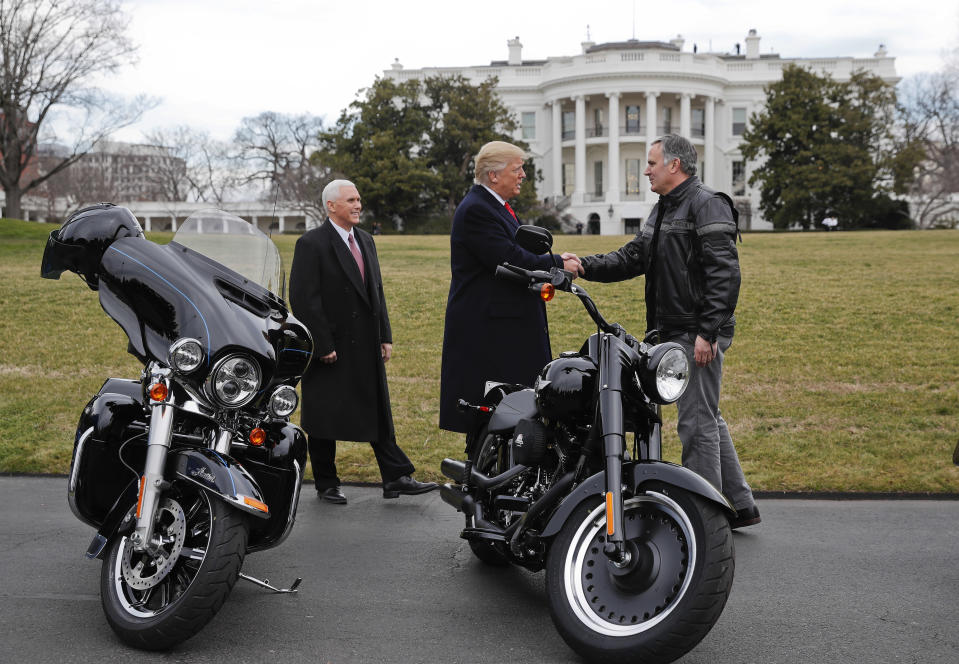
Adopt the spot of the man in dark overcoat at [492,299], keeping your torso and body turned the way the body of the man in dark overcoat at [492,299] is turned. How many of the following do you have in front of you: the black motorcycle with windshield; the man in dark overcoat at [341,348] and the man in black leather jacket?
1

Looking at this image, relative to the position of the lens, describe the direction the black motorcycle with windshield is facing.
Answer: facing the viewer and to the right of the viewer

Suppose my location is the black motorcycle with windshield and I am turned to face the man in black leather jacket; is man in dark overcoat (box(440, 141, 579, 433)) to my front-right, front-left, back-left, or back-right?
front-left

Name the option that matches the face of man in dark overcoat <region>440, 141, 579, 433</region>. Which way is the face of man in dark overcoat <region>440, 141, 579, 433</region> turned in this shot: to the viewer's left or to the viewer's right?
to the viewer's right

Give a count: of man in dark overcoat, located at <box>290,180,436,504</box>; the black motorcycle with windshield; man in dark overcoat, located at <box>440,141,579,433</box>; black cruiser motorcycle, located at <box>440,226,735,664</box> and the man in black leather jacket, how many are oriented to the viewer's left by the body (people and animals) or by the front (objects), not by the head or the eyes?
1

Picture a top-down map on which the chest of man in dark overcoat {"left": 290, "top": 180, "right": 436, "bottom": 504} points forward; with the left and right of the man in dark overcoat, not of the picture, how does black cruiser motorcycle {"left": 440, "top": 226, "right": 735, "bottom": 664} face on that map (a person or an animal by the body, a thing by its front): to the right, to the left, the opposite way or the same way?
the same way

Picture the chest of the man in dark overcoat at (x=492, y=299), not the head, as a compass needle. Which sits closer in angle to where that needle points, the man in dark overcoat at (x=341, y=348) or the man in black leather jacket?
the man in black leather jacket

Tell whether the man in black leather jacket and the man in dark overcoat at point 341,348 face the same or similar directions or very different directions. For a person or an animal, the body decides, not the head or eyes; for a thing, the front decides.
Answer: very different directions

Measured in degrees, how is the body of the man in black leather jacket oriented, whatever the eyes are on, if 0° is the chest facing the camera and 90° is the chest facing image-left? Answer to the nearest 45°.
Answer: approximately 90°

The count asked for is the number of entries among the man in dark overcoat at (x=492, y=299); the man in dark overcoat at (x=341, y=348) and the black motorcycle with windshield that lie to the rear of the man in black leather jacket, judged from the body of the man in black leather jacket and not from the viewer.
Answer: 0

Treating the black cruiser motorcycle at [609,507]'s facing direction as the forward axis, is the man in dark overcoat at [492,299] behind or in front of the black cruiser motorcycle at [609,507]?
behind

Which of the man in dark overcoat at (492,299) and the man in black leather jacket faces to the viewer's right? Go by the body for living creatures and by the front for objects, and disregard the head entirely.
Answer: the man in dark overcoat

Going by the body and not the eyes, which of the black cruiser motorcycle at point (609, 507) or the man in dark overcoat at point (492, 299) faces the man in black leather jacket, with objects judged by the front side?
the man in dark overcoat

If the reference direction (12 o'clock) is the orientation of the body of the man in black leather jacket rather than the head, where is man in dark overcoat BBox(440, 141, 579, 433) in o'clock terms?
The man in dark overcoat is roughly at 12 o'clock from the man in black leather jacket.

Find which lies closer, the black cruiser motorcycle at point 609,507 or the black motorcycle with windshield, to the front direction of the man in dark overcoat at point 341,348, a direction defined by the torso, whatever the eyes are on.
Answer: the black cruiser motorcycle

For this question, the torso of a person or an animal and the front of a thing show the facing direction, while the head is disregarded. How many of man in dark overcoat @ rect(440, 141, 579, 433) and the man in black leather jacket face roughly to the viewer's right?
1

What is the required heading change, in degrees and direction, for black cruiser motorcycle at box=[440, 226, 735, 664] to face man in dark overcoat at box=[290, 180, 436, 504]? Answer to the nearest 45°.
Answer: approximately 180°

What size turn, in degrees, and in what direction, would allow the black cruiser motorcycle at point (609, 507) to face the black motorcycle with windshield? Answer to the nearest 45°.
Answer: approximately 135° to its right

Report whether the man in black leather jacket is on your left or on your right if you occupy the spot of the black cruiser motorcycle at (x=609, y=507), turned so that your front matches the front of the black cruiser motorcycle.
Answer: on your left

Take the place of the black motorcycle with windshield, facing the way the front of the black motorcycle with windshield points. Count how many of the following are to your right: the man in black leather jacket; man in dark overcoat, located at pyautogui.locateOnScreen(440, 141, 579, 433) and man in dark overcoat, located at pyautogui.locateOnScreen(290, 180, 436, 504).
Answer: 0

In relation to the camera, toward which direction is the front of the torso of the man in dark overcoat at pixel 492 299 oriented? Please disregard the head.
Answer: to the viewer's right

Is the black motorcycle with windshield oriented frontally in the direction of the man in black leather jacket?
no

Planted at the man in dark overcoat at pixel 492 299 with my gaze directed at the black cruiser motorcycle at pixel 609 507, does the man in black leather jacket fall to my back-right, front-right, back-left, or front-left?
front-left
